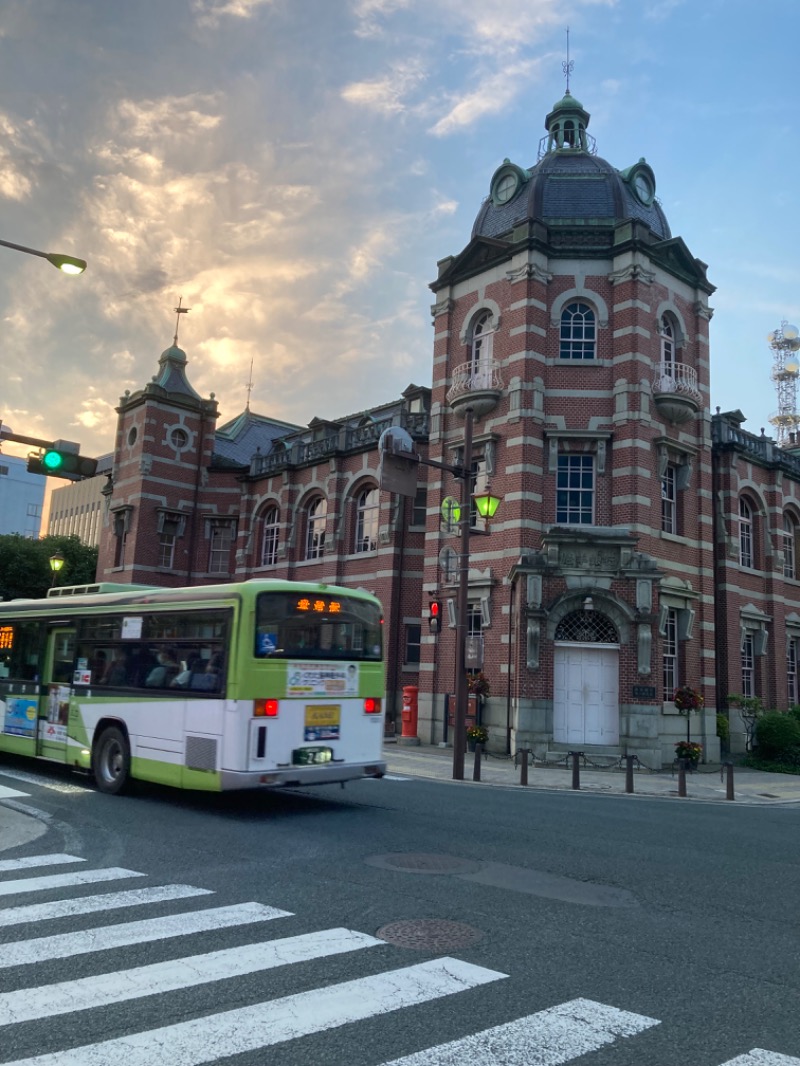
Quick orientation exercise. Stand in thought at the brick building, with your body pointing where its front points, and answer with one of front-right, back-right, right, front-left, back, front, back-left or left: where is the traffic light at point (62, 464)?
front-right

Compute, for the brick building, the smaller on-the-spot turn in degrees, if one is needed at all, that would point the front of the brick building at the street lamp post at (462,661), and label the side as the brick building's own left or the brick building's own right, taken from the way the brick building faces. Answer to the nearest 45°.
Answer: approximately 45° to the brick building's own right

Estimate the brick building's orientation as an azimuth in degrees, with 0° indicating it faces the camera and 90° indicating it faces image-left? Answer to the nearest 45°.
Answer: approximately 0°

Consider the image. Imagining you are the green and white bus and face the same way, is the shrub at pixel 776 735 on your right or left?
on your right

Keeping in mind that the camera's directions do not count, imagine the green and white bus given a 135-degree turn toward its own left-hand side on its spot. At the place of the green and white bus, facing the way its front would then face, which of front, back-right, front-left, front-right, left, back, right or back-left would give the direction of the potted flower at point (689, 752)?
back-left

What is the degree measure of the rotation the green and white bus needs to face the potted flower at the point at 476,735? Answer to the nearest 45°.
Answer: approximately 90° to its right

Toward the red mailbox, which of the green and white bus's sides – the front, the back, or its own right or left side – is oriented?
right

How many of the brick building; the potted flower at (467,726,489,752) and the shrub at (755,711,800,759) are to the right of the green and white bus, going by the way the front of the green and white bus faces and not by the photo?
3

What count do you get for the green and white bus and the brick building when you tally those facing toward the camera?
1

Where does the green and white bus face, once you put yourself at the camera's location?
facing away from the viewer and to the left of the viewer

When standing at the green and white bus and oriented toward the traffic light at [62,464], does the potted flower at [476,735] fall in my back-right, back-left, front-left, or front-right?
back-right
